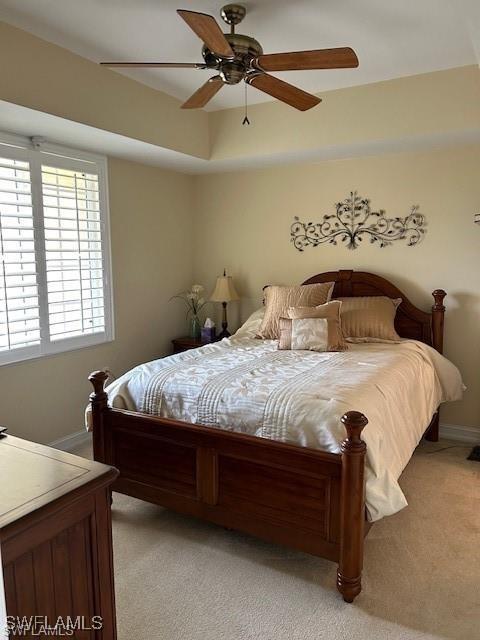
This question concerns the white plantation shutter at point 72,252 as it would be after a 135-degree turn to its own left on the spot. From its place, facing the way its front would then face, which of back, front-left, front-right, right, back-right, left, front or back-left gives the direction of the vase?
front-right

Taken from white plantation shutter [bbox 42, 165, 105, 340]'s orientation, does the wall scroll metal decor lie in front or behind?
in front

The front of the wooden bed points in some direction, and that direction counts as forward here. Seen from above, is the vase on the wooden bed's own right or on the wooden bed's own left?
on the wooden bed's own right

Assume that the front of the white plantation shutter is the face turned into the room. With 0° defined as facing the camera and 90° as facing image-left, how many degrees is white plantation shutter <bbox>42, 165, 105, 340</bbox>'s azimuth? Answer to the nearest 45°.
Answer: approximately 315°

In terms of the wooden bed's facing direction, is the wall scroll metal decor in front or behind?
behind

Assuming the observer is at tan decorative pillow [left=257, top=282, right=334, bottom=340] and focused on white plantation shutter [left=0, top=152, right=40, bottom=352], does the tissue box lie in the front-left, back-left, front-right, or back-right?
front-right

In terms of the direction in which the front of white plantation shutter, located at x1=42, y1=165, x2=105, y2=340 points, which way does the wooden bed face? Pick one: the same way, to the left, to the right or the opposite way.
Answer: to the right

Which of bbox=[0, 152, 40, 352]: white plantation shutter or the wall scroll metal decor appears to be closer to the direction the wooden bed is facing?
the white plantation shutter

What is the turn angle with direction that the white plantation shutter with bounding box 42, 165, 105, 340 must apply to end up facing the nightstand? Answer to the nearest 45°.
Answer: approximately 90° to its left

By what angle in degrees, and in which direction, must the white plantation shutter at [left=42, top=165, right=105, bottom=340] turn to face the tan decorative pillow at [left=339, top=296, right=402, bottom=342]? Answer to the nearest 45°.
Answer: approximately 45° to its left

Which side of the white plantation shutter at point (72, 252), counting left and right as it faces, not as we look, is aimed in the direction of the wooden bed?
front

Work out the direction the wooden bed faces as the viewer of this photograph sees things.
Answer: facing the viewer and to the left of the viewer

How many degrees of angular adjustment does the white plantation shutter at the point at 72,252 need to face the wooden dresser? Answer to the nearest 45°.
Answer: approximately 45° to its right

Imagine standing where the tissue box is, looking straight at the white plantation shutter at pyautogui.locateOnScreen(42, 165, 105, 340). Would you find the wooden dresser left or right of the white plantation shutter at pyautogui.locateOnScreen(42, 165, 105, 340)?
left

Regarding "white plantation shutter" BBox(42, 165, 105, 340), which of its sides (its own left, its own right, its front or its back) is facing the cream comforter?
front

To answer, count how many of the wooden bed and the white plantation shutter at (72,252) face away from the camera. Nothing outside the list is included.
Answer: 0
